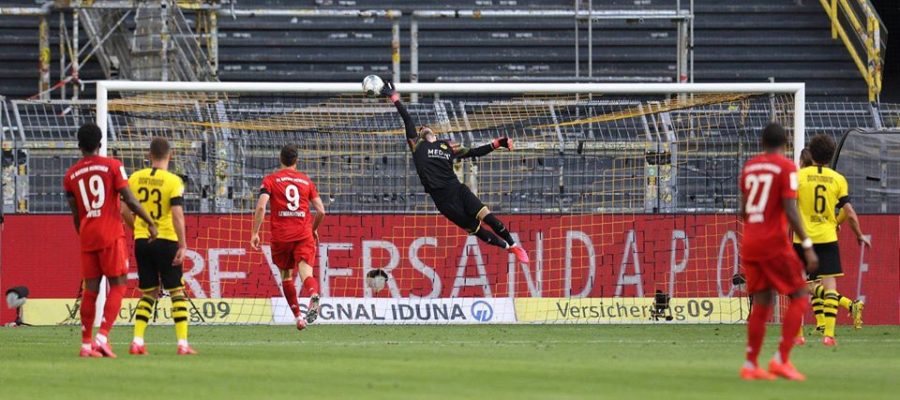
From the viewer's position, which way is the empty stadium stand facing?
facing the viewer

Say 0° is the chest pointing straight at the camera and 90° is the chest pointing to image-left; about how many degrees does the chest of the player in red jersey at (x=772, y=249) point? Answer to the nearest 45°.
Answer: approximately 225°

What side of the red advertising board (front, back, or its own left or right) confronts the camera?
front

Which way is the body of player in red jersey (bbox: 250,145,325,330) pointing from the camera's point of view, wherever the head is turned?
away from the camera

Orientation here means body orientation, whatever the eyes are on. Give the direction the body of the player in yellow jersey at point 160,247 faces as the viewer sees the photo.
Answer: away from the camera

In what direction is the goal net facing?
toward the camera

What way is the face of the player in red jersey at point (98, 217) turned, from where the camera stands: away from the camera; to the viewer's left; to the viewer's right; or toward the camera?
away from the camera

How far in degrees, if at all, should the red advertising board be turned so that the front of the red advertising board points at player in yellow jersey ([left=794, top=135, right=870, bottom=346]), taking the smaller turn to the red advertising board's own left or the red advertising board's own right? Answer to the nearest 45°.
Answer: approximately 45° to the red advertising board's own left

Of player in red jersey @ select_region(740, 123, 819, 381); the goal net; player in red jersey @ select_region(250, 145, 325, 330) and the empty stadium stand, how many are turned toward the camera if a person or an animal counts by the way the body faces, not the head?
2

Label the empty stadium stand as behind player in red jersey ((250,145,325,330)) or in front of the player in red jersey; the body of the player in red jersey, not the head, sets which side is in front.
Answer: in front

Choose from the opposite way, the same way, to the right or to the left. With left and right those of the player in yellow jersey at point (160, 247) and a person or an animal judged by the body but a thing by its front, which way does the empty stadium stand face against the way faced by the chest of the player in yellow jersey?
the opposite way

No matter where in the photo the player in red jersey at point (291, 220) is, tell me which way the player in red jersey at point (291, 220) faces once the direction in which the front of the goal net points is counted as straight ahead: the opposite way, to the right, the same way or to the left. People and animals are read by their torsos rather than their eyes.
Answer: the opposite way

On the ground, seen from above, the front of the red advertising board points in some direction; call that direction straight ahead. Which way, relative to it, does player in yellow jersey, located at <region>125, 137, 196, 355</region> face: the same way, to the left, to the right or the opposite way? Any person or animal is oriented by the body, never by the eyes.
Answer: the opposite way

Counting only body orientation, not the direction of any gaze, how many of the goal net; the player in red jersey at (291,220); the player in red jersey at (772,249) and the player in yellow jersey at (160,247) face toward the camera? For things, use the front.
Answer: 1
